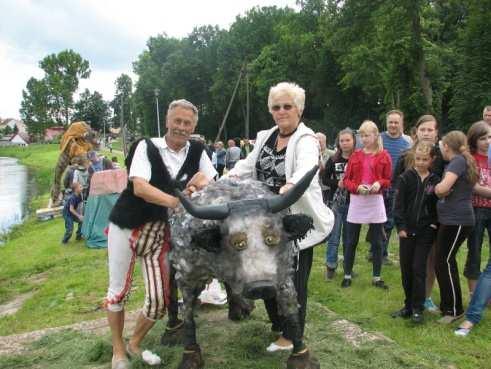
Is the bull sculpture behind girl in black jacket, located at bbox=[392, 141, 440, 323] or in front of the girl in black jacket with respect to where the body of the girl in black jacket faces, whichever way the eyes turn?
in front

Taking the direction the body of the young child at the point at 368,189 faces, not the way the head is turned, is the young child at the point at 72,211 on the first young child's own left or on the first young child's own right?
on the first young child's own right

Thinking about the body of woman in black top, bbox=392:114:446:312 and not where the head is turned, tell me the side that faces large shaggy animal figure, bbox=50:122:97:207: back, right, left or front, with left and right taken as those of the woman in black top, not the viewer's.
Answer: right

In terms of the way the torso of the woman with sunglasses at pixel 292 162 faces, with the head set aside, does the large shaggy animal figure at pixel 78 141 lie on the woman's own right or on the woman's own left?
on the woman's own right
